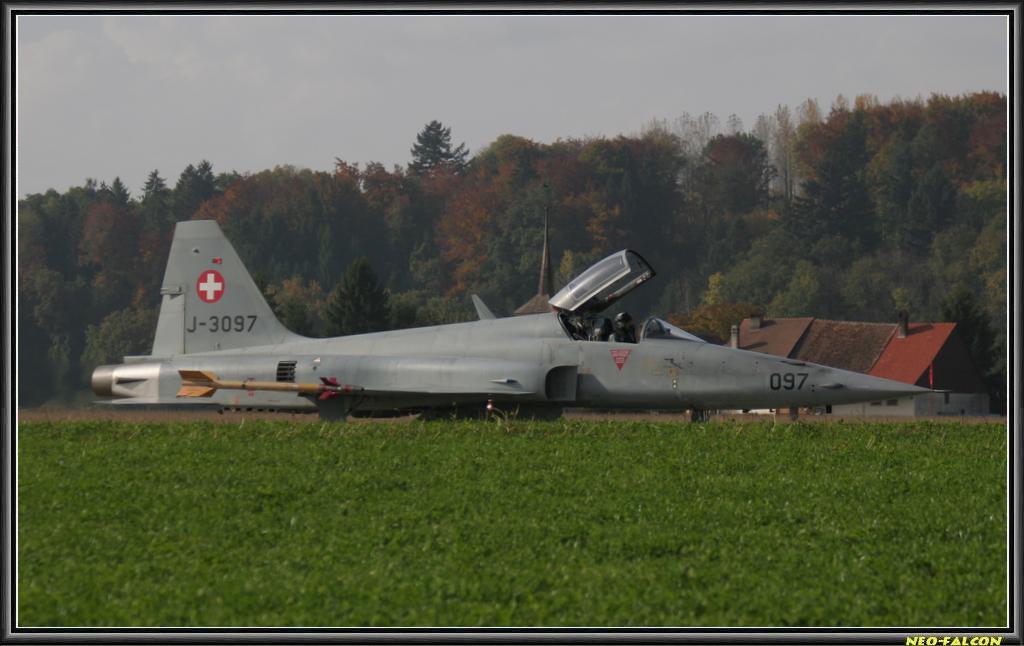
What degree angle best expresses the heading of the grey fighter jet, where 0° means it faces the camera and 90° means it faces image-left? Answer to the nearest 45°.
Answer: approximately 270°
